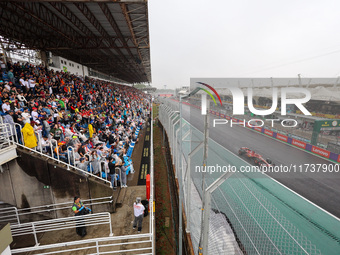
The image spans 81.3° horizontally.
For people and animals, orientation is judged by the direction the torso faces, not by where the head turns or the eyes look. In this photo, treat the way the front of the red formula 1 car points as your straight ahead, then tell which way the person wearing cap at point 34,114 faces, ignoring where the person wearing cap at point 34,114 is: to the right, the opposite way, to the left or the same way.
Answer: to the left

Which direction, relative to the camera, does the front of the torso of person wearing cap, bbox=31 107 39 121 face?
to the viewer's right

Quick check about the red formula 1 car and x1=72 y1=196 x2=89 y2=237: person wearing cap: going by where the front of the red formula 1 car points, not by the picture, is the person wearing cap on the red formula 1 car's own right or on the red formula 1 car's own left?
on the red formula 1 car's own right

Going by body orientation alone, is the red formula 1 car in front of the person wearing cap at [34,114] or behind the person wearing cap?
in front

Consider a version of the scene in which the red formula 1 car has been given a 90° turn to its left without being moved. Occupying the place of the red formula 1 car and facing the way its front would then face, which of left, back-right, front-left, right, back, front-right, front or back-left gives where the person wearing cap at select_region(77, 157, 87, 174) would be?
back

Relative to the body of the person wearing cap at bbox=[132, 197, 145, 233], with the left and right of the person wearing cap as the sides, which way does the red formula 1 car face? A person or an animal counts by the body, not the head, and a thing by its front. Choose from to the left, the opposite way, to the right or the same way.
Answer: the opposite way
